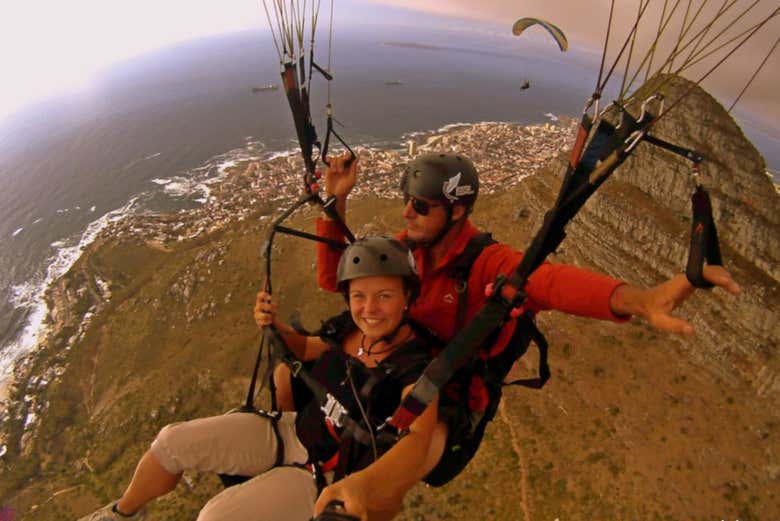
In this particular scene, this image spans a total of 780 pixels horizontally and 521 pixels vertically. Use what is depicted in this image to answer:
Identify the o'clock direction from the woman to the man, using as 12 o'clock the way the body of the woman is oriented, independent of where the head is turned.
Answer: The man is roughly at 7 o'clock from the woman.

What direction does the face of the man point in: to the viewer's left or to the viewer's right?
to the viewer's left

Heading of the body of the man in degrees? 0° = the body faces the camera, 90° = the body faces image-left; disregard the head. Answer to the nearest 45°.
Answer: approximately 45°

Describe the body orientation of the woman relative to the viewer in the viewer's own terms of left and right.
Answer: facing the viewer and to the left of the viewer

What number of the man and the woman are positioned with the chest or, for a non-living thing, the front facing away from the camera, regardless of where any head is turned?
0

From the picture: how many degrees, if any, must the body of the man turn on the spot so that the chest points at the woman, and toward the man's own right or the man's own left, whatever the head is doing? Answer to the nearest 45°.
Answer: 0° — they already face them
